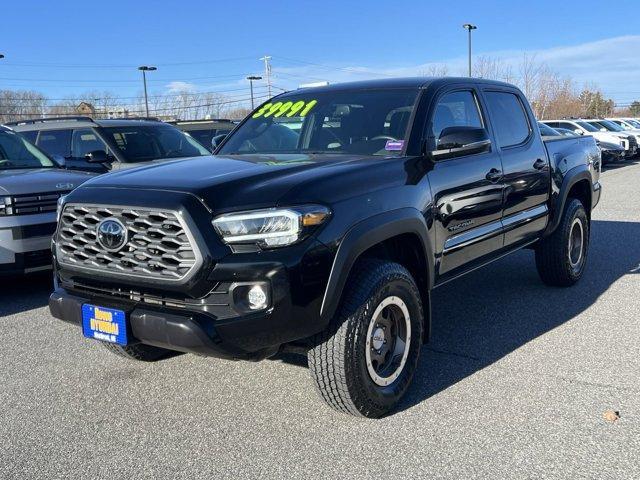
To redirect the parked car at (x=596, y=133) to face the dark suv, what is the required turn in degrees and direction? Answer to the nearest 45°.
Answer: approximately 45° to its right

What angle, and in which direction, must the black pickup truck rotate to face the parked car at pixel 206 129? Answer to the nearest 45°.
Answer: approximately 135° to its right

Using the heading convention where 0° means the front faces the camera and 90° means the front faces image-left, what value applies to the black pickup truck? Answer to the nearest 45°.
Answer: approximately 45°
